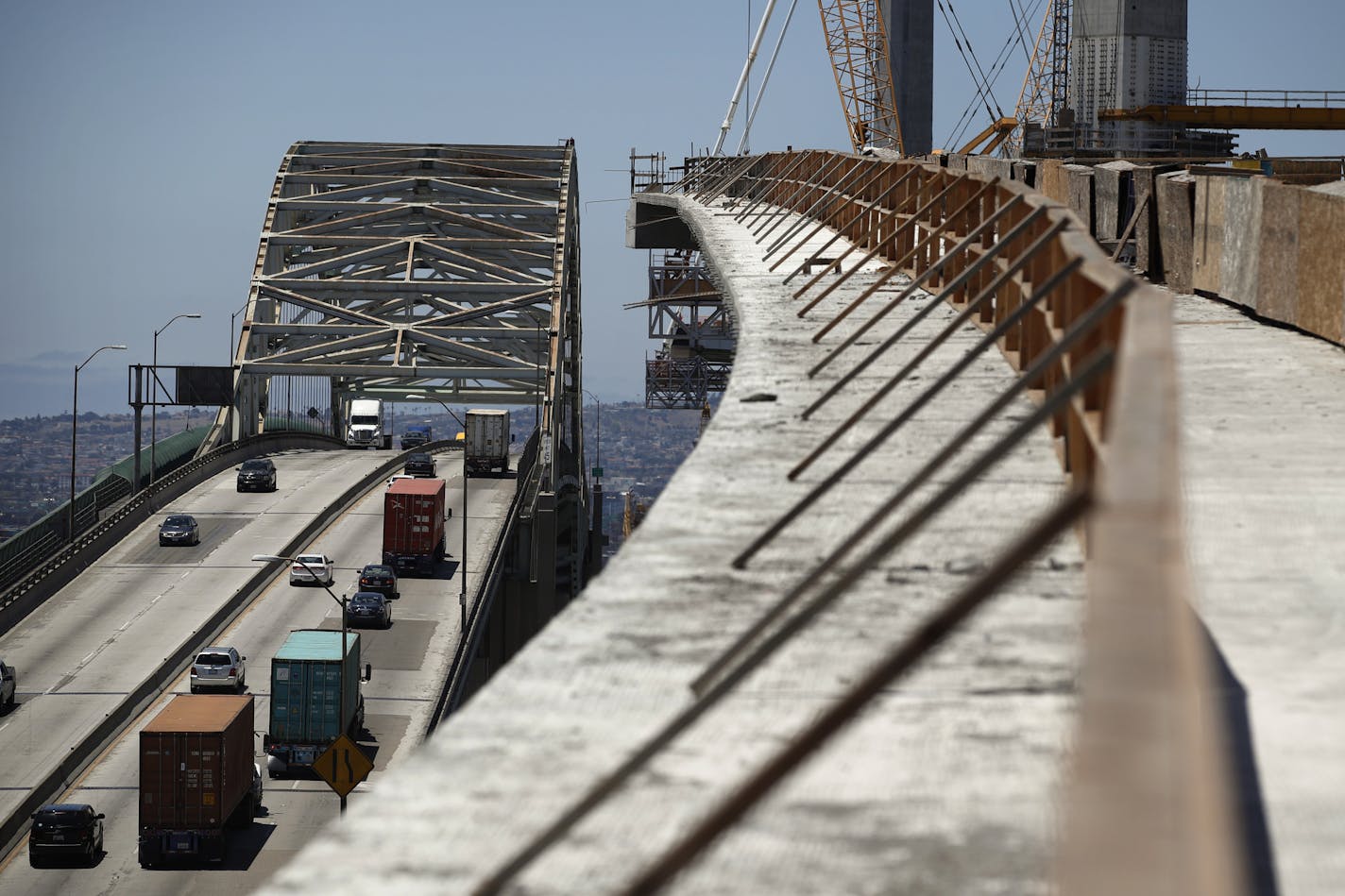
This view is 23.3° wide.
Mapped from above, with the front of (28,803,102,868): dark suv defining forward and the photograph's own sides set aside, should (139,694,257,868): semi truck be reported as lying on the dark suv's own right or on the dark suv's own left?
on the dark suv's own right

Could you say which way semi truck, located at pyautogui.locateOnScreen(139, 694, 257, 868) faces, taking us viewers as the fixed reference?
facing away from the viewer

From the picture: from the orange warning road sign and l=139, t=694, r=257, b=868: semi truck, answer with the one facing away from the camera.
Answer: the semi truck

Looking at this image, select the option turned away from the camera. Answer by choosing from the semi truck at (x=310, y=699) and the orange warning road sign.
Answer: the semi truck

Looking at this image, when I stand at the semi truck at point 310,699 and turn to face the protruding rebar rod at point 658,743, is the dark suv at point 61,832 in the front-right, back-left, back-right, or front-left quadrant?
front-right

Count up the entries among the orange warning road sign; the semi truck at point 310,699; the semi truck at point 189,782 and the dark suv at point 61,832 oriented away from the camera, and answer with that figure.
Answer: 3

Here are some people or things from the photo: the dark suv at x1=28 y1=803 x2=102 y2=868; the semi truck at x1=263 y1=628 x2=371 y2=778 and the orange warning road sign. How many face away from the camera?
2

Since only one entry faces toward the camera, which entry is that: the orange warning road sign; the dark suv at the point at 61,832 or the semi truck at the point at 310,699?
the orange warning road sign

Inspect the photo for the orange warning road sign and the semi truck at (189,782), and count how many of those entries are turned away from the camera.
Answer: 1

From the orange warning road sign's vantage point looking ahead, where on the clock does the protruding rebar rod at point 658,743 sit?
The protruding rebar rod is roughly at 12 o'clock from the orange warning road sign.

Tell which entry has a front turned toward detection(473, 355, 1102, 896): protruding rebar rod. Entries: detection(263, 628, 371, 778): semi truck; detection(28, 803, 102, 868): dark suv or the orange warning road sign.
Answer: the orange warning road sign

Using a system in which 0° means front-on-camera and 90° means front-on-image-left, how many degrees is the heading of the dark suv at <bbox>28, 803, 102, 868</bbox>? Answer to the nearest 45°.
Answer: approximately 180°

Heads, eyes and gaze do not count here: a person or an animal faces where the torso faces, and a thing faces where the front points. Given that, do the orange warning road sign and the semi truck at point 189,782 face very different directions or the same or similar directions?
very different directions

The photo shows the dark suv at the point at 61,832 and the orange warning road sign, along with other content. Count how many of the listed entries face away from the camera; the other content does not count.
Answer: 1

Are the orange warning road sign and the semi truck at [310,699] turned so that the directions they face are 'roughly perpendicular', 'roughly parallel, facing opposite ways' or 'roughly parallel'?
roughly parallel, facing opposite ways

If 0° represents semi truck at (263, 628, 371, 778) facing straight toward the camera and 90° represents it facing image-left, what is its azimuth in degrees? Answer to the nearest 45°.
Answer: approximately 180°

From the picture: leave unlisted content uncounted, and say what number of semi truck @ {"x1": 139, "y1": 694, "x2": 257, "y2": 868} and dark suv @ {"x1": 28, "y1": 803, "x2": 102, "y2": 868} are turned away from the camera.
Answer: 2
